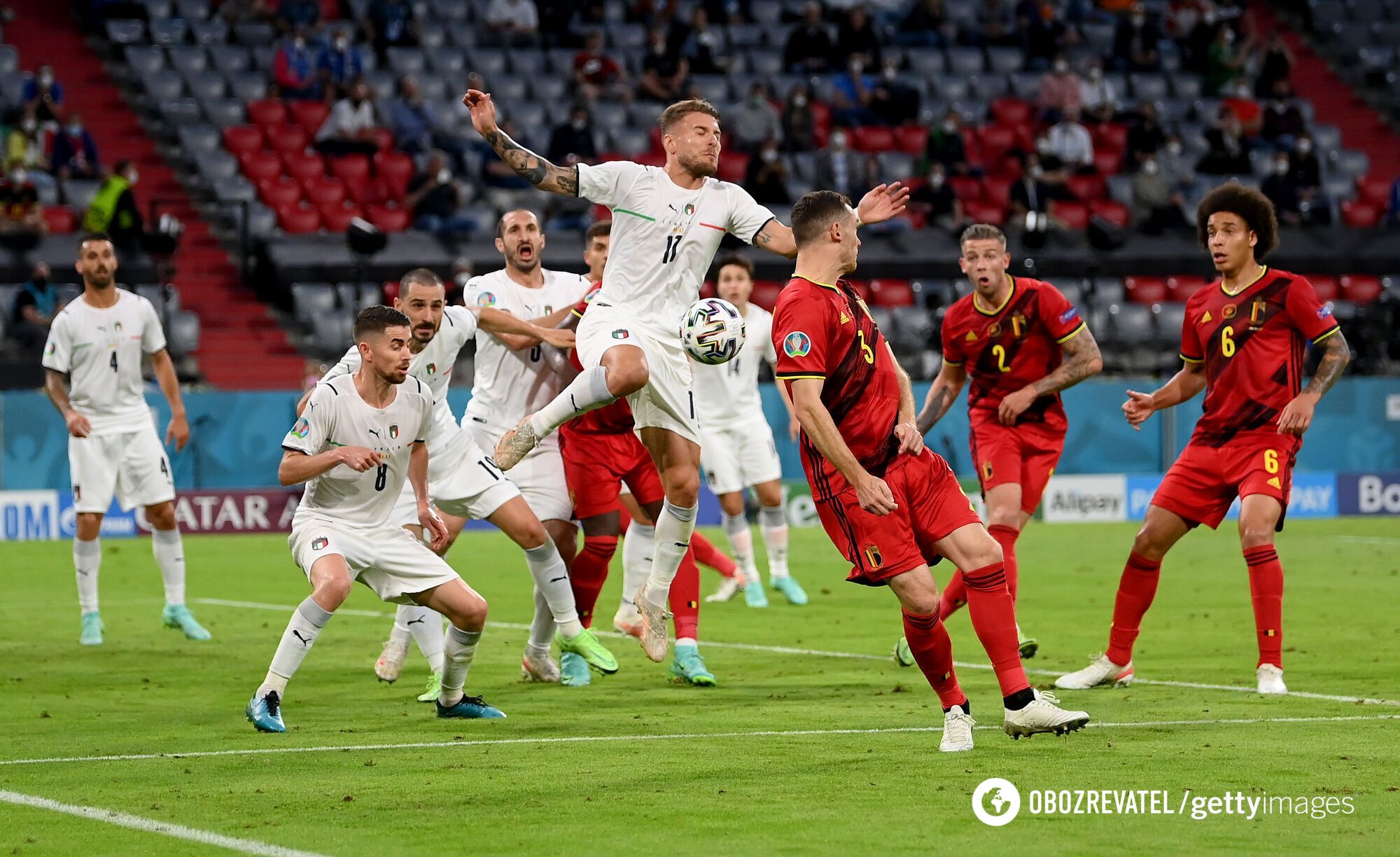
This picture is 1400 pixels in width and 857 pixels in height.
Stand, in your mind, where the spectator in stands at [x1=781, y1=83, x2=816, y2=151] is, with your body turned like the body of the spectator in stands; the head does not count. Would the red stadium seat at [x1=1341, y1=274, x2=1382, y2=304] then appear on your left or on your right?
on your left

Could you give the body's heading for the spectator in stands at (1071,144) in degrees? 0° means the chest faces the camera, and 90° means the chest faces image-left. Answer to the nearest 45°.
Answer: approximately 0°

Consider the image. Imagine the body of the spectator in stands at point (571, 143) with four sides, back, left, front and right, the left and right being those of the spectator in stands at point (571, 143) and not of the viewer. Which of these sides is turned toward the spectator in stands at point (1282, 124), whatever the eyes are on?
left

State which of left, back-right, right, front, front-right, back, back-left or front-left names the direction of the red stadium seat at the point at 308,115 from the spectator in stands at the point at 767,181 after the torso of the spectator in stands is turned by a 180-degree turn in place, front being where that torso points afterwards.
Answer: left

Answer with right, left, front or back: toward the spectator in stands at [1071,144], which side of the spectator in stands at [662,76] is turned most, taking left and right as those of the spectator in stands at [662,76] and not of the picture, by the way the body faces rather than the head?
left
